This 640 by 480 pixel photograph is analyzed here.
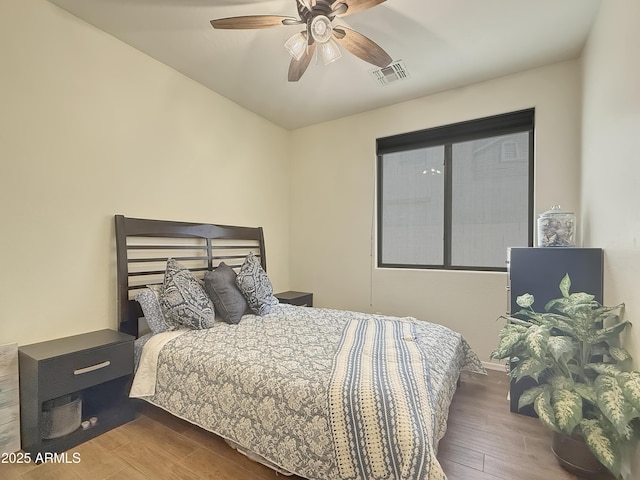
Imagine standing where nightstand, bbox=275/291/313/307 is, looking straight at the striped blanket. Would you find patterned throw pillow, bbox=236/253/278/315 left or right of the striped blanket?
right

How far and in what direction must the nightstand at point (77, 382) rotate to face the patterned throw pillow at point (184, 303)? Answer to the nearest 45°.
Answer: approximately 45° to its left

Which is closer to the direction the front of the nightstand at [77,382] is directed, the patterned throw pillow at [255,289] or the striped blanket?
the striped blanket

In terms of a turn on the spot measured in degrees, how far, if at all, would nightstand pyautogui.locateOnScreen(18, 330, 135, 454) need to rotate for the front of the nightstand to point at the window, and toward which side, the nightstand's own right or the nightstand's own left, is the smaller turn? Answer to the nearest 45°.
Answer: approximately 45° to the nightstand's own left

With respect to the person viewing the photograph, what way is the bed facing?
facing the viewer and to the right of the viewer

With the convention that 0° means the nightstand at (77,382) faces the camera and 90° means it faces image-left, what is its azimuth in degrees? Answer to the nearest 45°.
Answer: approximately 315°

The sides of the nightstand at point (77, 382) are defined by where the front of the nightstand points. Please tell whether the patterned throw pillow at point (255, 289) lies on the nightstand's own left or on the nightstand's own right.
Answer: on the nightstand's own left

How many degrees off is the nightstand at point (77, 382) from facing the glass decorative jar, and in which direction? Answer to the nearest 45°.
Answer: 0° — it already faces it

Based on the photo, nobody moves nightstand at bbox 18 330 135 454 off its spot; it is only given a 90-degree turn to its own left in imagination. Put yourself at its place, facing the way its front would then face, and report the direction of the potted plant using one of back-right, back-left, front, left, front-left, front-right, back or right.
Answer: right

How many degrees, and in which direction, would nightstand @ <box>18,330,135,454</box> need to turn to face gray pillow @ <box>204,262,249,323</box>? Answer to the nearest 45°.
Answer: approximately 45° to its left

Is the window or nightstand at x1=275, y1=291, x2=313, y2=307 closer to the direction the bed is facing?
the window
